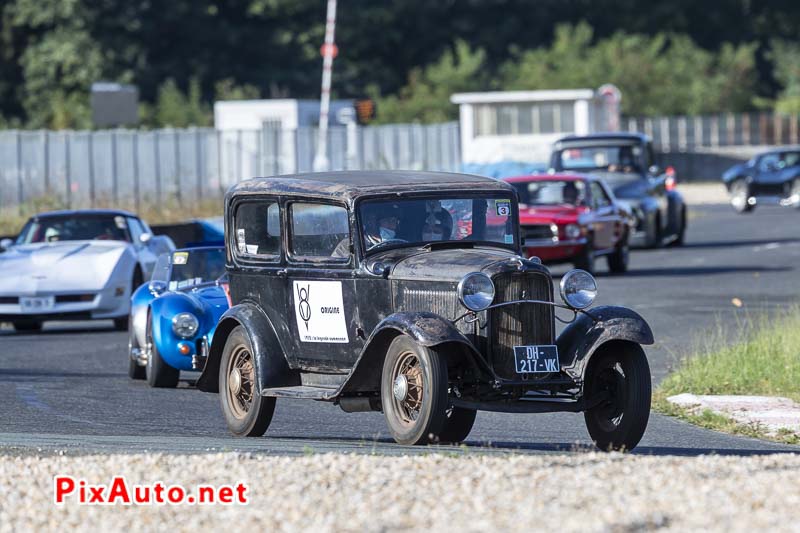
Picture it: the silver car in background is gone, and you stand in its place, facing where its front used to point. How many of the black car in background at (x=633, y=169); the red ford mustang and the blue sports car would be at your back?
2

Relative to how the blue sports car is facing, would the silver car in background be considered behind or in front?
behind

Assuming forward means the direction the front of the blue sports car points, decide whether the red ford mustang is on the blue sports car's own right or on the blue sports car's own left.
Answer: on the blue sports car's own left

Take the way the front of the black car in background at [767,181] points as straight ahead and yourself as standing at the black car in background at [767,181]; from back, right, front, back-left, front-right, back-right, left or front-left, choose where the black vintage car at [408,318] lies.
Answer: front-left

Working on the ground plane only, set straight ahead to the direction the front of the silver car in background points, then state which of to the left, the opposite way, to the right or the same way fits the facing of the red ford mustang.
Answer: the same way

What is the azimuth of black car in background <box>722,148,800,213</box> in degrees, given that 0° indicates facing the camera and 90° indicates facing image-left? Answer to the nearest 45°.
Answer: approximately 45°

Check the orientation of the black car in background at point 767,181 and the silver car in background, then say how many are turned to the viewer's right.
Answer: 0

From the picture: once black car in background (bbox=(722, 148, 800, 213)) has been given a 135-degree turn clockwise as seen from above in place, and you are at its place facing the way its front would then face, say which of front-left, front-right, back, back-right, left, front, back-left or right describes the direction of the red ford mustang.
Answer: back

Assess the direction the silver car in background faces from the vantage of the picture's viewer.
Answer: facing the viewer and to the left of the viewer

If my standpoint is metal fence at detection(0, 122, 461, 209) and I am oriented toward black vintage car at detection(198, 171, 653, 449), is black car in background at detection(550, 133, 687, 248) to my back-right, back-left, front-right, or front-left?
front-left

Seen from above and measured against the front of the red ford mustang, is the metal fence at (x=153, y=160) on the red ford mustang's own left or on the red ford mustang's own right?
on the red ford mustang's own right

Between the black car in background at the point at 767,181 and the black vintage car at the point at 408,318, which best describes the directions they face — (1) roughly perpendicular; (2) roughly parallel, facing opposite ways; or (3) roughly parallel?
roughly perpendicular

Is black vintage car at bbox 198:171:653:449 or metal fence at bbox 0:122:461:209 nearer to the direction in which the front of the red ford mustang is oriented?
the black vintage car

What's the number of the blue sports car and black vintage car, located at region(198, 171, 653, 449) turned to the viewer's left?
0

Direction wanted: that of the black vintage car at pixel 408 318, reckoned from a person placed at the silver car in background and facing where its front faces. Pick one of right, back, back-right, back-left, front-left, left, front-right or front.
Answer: front-left

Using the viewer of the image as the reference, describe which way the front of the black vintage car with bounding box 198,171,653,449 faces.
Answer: facing the viewer and to the right of the viewer
